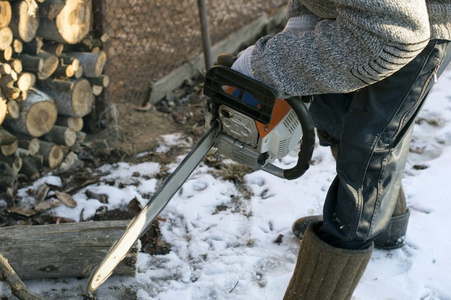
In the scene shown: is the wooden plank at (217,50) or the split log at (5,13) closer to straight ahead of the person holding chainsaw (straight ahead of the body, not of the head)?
the split log

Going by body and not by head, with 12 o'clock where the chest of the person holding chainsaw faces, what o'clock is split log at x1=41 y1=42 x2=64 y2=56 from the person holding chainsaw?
The split log is roughly at 1 o'clock from the person holding chainsaw.

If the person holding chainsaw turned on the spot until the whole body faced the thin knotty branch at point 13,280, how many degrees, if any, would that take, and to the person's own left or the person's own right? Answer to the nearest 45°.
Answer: approximately 45° to the person's own left

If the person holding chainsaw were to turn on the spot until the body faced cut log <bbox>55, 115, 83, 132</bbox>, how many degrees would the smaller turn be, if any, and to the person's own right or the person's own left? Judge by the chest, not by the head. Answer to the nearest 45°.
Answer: approximately 45° to the person's own right

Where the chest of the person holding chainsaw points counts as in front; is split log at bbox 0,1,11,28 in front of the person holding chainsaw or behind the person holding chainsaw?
in front

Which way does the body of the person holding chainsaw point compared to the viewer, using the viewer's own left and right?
facing to the left of the viewer

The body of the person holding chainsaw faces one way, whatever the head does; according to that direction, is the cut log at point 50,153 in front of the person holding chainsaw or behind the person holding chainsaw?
in front

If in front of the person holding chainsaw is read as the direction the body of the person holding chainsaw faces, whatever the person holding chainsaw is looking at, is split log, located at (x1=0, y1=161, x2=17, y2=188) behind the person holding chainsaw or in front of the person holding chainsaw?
in front

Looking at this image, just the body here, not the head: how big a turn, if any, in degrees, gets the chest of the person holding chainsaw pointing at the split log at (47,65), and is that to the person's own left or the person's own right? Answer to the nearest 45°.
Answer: approximately 45° to the person's own right

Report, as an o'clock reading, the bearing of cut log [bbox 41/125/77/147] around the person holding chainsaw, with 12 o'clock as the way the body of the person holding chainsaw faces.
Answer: The cut log is roughly at 1 o'clock from the person holding chainsaw.
